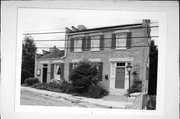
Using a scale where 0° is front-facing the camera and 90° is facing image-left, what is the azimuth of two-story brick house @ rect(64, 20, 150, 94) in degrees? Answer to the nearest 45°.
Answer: approximately 45°
